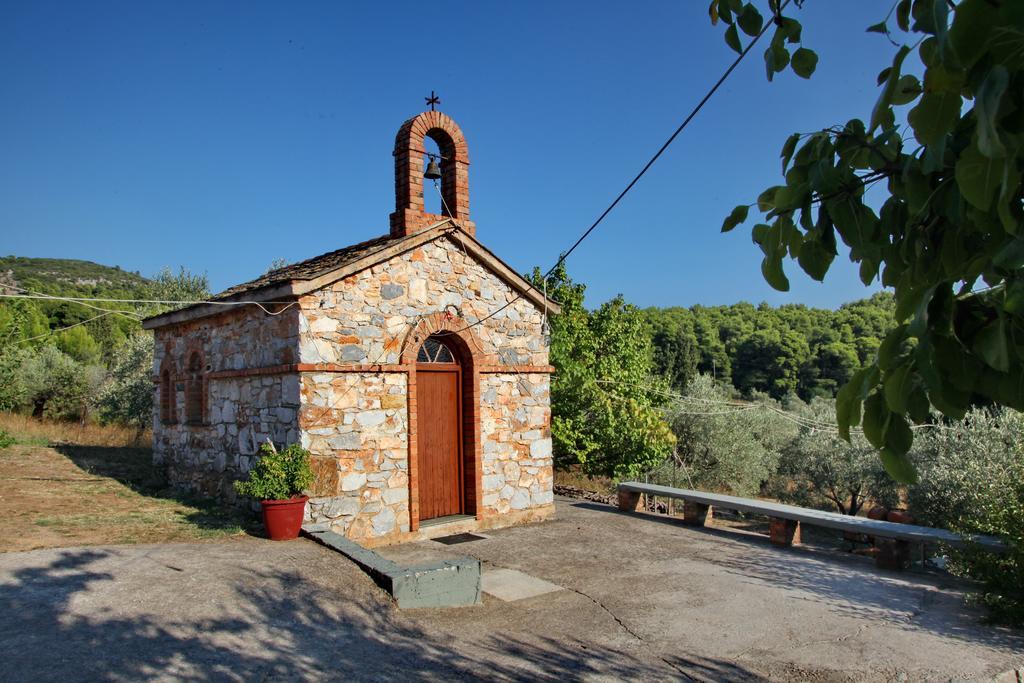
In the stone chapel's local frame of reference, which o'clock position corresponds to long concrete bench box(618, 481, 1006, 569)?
The long concrete bench is roughly at 11 o'clock from the stone chapel.

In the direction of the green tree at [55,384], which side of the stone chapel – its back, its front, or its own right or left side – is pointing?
back

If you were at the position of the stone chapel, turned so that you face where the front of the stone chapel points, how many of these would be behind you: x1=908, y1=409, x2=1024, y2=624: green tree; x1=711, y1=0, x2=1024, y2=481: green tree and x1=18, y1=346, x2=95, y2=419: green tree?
1

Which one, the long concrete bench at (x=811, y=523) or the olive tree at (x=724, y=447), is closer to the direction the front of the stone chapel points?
the long concrete bench

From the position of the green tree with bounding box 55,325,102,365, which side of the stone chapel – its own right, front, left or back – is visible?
back

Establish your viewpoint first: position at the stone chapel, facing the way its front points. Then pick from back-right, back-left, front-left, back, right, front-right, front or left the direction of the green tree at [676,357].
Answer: left

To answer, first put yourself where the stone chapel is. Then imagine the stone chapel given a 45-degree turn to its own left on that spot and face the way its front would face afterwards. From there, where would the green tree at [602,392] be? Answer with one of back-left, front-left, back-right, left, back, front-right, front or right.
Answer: front-left

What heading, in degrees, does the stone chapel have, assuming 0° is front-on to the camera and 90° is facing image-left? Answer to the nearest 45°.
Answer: approximately 315°

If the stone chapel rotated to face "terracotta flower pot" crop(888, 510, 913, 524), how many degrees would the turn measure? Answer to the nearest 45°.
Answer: approximately 45° to its left

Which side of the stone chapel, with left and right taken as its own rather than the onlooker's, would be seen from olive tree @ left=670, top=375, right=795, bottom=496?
left
